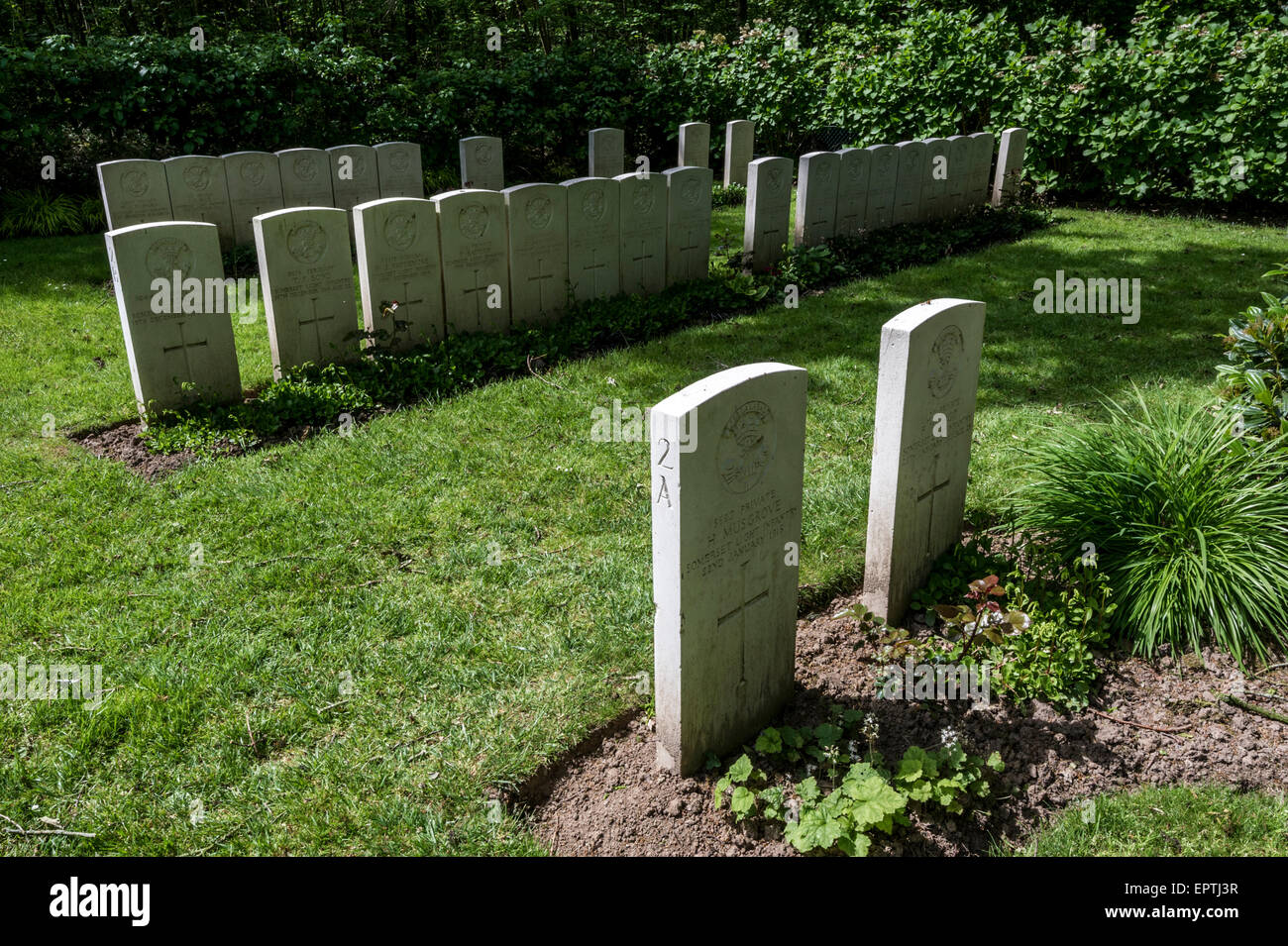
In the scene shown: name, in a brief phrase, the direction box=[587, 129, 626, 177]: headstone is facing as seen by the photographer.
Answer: facing the viewer and to the right of the viewer

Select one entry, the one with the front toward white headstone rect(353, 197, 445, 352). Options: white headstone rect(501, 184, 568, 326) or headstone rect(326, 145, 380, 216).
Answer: the headstone

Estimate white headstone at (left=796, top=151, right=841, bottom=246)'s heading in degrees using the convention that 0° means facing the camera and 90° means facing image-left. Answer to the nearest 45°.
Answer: approximately 315°

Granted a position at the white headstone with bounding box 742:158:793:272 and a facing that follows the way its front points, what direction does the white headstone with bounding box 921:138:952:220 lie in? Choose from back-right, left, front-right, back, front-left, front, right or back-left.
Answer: left

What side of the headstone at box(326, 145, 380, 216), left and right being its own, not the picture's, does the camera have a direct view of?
front

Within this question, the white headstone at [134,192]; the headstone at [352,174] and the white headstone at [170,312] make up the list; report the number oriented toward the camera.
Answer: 3

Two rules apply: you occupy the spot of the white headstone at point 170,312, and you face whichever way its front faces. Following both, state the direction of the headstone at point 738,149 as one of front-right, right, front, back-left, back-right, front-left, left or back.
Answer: back-left

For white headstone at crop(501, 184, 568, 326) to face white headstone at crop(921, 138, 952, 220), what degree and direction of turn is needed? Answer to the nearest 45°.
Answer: approximately 90° to its left

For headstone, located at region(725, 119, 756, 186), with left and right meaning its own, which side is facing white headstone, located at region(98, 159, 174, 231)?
right

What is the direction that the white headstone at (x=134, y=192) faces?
toward the camera

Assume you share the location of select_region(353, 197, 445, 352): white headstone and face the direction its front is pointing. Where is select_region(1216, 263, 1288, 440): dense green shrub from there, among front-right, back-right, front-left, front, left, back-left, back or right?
front

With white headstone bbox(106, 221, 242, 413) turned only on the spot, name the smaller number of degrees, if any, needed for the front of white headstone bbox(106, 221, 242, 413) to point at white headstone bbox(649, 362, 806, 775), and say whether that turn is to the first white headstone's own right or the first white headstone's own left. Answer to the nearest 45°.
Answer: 0° — it already faces it

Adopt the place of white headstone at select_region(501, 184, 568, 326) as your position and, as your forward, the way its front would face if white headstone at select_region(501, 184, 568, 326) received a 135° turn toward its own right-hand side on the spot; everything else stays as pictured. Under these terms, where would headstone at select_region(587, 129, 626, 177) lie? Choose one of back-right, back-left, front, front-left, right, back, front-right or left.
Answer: right

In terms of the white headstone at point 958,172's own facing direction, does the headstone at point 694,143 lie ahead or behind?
behind

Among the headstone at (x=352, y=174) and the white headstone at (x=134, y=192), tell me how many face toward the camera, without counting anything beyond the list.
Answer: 2
